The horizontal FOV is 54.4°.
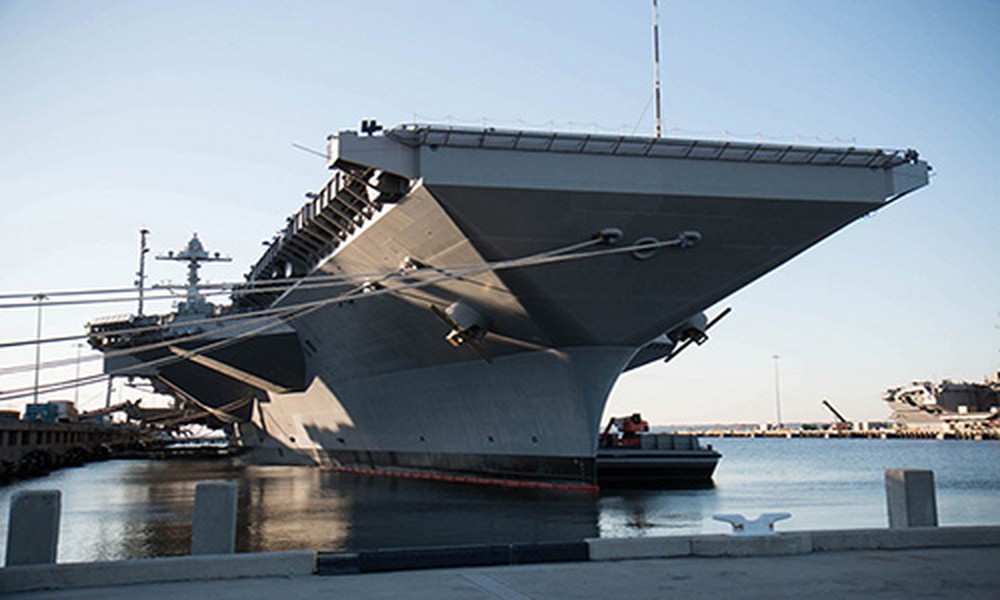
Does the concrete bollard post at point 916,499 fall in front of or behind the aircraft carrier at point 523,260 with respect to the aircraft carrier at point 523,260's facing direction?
in front

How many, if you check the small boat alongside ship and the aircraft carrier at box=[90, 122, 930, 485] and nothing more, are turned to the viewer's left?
0

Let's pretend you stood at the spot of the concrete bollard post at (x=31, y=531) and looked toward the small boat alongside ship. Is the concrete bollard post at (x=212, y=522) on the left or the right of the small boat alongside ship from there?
right

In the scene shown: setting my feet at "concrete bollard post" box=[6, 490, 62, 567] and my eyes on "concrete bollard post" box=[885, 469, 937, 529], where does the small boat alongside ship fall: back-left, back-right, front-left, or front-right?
front-left

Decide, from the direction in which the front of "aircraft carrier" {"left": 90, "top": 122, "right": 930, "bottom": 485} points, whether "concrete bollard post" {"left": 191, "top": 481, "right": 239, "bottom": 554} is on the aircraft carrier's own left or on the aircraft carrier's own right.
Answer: on the aircraft carrier's own right

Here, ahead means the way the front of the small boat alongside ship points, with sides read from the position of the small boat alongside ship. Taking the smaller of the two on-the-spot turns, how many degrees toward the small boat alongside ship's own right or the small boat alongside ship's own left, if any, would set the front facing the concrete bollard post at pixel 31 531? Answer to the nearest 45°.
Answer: approximately 90° to the small boat alongside ship's own right

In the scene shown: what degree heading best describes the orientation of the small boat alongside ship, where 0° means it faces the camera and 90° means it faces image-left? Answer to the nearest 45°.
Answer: approximately 270°

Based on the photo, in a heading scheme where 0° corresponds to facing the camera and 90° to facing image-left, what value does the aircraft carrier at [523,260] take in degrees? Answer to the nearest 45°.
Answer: approximately 315°

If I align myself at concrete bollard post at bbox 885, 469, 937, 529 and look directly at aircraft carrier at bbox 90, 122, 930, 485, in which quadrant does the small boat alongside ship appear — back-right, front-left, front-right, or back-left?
front-right

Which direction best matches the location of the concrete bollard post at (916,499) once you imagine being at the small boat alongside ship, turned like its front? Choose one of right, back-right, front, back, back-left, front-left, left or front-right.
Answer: right

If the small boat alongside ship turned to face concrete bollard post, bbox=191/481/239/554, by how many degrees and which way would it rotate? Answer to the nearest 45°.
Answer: approximately 90° to its right
